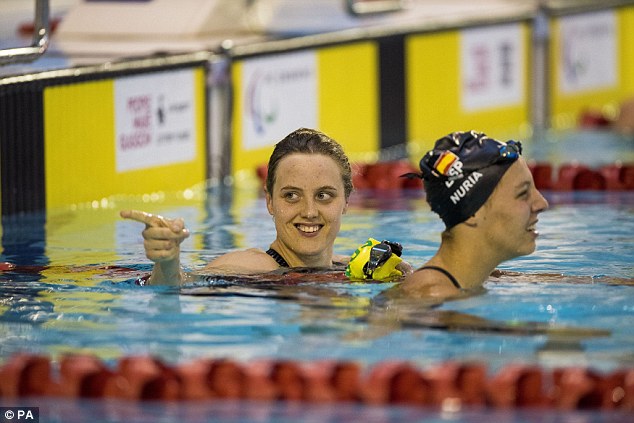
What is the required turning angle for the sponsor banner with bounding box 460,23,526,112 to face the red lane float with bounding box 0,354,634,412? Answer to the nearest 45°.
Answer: approximately 45° to its right

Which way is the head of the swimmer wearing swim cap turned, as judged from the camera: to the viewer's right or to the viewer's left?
to the viewer's right

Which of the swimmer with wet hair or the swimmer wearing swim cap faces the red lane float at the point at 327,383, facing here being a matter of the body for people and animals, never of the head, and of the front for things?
the swimmer with wet hair

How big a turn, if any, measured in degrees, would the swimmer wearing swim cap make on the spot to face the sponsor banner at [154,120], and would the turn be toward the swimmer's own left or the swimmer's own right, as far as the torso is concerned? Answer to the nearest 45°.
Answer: approximately 135° to the swimmer's own left

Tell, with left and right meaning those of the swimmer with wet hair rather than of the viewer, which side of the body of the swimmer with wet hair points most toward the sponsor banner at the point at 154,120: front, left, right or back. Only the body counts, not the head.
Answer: back

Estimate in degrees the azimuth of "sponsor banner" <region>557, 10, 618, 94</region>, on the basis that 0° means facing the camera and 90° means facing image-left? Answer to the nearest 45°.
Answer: approximately 315°

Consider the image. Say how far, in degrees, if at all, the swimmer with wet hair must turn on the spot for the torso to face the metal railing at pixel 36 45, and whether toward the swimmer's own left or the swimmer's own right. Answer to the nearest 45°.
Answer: approximately 135° to the swimmer's own right

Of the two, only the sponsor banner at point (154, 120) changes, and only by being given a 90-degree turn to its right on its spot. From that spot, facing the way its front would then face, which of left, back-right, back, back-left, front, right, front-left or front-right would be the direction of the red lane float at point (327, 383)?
front-left

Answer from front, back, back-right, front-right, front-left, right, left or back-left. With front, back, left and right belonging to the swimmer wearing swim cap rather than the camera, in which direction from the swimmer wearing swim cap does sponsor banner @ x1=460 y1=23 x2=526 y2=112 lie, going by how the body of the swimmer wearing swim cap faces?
left

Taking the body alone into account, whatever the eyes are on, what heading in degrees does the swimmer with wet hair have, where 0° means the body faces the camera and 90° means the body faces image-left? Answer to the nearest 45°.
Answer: approximately 0°

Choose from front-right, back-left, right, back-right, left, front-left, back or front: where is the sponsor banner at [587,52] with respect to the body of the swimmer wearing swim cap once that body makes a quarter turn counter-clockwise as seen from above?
front

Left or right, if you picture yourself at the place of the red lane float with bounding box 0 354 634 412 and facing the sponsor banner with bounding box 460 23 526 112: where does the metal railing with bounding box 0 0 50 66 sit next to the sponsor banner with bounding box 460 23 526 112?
left

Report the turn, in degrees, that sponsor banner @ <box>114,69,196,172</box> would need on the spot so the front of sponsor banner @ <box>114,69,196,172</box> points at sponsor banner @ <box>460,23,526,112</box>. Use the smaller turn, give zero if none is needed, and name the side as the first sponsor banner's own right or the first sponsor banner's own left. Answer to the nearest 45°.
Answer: approximately 90° to the first sponsor banner's own left
